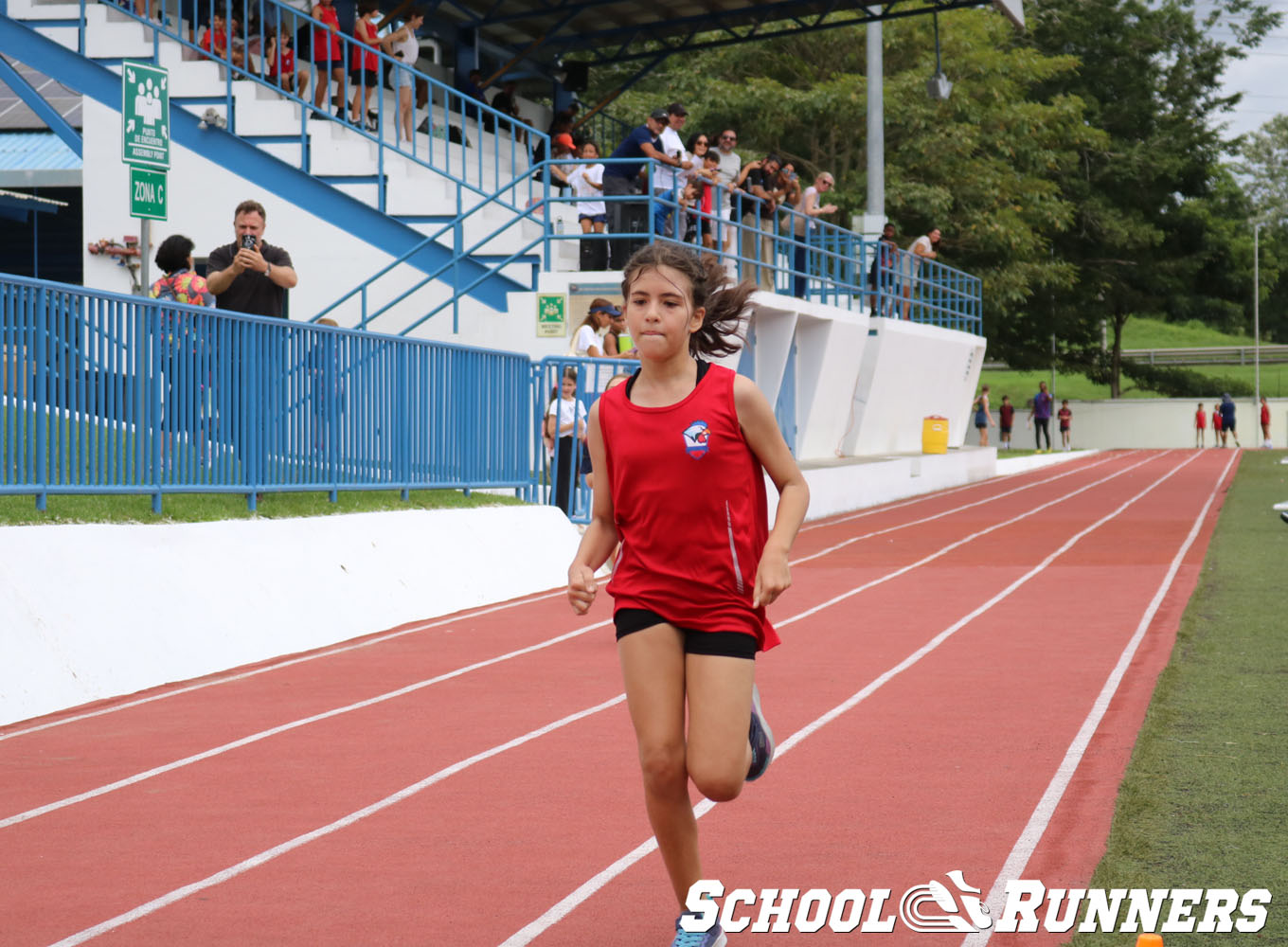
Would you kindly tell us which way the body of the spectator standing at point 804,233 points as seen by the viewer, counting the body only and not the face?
to the viewer's right

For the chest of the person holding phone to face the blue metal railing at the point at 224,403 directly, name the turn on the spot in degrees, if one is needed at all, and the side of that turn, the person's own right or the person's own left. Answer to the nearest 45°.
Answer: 0° — they already face it

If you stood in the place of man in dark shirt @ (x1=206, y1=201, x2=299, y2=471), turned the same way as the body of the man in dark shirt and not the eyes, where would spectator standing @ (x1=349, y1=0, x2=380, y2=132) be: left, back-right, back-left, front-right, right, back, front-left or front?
back

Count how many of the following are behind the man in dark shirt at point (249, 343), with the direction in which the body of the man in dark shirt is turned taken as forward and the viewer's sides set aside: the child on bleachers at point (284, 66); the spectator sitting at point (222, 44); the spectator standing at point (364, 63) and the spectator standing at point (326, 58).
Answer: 4

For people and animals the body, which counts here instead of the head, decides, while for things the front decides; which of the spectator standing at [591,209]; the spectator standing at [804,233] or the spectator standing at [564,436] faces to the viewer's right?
the spectator standing at [804,233]

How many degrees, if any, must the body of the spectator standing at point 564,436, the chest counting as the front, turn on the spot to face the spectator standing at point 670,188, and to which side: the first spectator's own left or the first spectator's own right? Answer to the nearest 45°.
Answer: approximately 180°

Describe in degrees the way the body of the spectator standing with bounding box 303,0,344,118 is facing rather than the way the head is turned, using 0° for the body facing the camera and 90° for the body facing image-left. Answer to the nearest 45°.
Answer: approximately 315°

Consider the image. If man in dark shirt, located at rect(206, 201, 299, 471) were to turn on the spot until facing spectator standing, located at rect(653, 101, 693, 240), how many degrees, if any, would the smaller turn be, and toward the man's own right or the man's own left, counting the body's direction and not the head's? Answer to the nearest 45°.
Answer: approximately 135° to the man's own left

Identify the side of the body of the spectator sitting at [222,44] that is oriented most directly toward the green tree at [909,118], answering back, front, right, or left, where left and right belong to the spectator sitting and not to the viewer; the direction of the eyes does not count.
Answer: left

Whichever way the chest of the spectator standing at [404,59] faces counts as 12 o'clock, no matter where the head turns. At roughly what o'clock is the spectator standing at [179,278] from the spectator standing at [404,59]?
the spectator standing at [179,278] is roughly at 2 o'clock from the spectator standing at [404,59].
